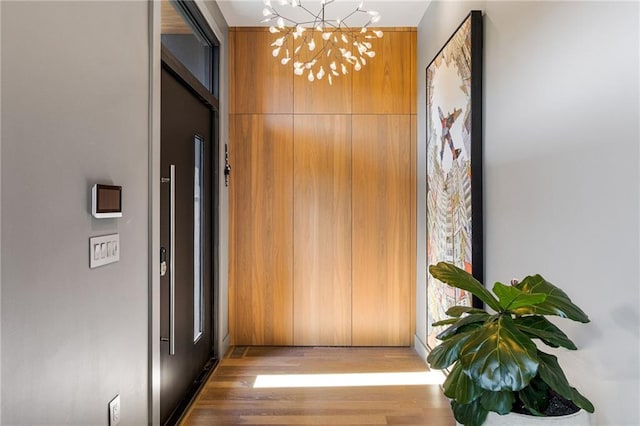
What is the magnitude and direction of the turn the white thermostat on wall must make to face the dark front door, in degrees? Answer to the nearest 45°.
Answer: approximately 90° to its left

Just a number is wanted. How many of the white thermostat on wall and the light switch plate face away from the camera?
0

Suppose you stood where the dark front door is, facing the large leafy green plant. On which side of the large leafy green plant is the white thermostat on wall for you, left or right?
right

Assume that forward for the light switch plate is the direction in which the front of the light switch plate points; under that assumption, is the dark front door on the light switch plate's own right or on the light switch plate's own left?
on the light switch plate's own left

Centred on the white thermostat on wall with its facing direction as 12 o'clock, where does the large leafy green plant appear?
The large leafy green plant is roughly at 12 o'clock from the white thermostat on wall.

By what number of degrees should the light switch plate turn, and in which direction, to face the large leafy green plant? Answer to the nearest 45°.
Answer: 0° — it already faces it

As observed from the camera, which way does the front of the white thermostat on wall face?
facing the viewer and to the right of the viewer
